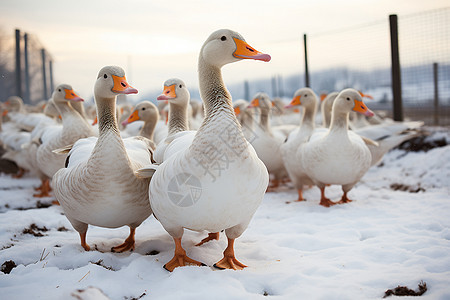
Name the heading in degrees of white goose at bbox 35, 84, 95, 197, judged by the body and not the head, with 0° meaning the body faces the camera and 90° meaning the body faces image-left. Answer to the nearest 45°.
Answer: approximately 315°

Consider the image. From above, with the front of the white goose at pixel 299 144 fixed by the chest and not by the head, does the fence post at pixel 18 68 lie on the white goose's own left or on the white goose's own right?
on the white goose's own right

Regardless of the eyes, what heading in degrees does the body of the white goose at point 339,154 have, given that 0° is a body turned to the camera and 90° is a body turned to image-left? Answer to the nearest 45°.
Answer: approximately 0°

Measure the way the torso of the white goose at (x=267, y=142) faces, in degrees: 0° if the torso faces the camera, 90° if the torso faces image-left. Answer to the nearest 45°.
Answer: approximately 45°

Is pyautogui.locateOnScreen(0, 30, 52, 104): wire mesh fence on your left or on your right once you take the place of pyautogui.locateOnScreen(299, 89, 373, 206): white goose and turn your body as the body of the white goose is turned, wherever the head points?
on your right

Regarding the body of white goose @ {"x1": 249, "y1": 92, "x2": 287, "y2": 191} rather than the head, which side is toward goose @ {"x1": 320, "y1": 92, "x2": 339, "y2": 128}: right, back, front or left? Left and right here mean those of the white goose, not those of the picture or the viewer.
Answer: back

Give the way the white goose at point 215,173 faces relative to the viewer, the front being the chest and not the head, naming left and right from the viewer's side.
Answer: facing the viewer and to the right of the viewer

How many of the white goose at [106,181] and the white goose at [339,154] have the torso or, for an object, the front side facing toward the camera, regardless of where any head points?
2

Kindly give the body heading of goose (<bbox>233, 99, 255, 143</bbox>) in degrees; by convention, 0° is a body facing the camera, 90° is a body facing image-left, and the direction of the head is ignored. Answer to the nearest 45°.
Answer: approximately 45°
